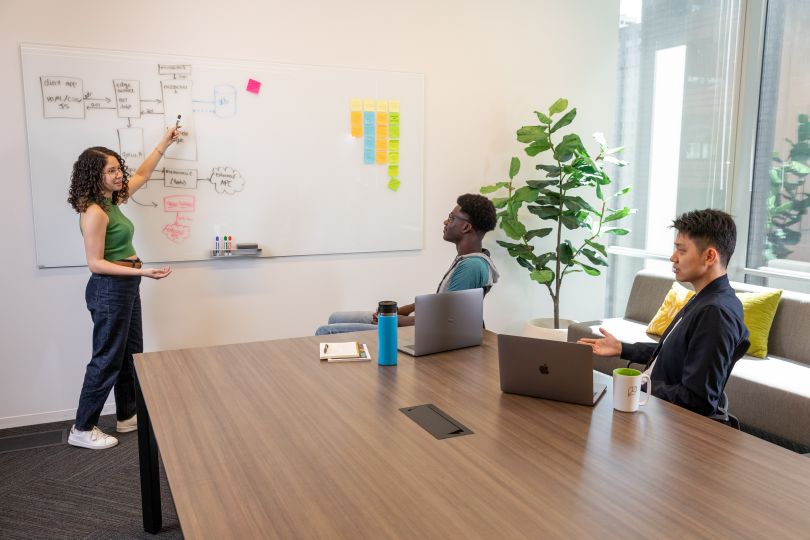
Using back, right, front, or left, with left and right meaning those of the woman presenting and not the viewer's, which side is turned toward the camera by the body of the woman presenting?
right

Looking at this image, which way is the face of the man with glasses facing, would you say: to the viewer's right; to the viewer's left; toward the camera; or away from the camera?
to the viewer's left

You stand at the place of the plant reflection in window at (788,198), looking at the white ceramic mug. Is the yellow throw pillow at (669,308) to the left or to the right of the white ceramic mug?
right

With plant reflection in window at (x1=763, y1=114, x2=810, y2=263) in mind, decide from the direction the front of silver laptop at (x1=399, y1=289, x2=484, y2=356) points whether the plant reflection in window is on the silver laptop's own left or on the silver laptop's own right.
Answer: on the silver laptop's own right

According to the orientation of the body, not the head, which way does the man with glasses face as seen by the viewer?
to the viewer's left

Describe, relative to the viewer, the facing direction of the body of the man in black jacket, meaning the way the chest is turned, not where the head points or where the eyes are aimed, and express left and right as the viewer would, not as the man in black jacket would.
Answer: facing to the left of the viewer

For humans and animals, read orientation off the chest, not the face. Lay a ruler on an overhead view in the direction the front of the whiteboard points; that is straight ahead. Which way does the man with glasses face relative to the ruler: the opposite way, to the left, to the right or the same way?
to the right

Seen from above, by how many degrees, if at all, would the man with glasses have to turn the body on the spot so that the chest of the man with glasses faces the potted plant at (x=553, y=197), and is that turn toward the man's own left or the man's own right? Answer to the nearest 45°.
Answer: approximately 135° to the man's own right

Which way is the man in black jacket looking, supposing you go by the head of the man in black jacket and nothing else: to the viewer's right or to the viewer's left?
to the viewer's left

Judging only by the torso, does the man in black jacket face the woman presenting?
yes

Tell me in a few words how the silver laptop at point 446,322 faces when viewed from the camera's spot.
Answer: facing away from the viewer and to the left of the viewer

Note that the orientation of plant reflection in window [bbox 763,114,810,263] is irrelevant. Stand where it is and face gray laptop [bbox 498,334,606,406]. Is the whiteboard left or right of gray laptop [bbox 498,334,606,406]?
right

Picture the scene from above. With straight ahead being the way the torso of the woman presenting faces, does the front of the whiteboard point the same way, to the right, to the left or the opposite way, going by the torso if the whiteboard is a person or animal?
to the right

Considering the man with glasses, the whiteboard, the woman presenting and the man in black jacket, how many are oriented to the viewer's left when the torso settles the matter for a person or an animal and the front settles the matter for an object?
2
